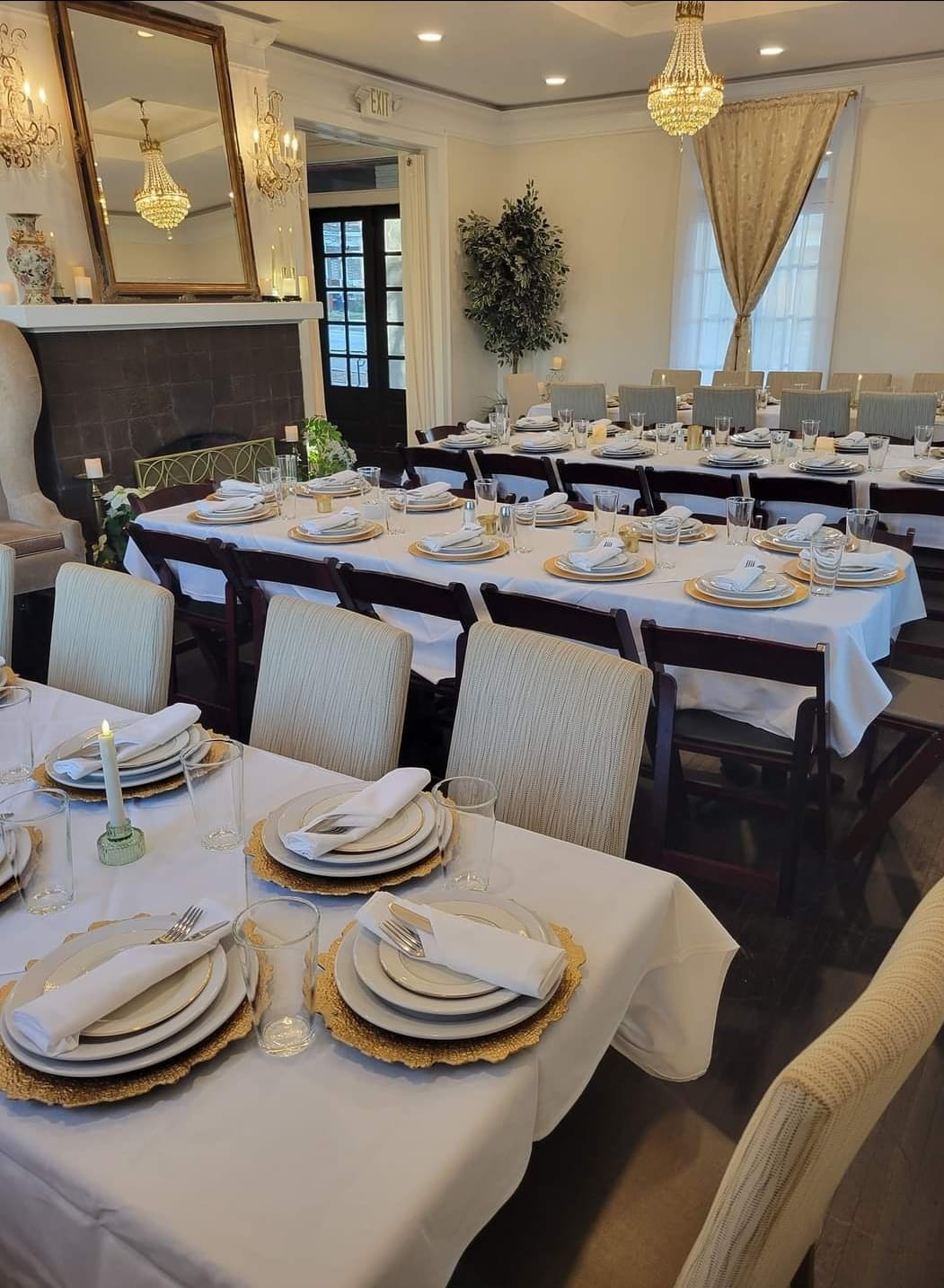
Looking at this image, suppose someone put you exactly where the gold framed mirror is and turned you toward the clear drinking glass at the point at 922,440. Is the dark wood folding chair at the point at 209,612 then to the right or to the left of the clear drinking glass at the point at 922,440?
right

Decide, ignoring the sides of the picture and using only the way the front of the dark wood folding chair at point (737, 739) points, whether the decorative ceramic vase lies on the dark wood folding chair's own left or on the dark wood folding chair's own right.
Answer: on the dark wood folding chair's own left

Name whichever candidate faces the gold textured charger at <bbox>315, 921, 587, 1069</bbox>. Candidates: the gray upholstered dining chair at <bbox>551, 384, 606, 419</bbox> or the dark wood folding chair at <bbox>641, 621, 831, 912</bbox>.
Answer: the gray upholstered dining chair

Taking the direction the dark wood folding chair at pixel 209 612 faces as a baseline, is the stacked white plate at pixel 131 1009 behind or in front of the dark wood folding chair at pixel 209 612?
behind

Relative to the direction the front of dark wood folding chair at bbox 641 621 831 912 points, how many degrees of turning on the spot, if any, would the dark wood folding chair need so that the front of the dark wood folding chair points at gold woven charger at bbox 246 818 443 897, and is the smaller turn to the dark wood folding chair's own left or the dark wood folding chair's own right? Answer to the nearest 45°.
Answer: approximately 180°

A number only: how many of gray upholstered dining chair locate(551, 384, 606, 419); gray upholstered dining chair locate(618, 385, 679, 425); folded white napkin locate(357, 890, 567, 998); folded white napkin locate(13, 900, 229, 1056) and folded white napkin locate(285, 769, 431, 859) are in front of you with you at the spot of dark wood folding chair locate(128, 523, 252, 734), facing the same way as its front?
2

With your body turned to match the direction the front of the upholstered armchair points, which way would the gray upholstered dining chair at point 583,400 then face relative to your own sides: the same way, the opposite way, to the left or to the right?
to the right

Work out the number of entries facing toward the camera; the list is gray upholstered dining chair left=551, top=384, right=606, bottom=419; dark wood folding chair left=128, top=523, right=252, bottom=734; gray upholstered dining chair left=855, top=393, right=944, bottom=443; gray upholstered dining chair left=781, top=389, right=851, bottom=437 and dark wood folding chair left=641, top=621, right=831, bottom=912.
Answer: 3

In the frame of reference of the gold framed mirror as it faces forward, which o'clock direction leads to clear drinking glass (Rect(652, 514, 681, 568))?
The clear drinking glass is roughly at 1 o'clock from the gold framed mirror.

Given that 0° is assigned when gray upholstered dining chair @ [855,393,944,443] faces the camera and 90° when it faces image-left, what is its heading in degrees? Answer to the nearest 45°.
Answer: approximately 0°

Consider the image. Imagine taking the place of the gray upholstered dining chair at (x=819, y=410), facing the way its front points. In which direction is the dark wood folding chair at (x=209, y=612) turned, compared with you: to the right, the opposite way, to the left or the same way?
the opposite way
